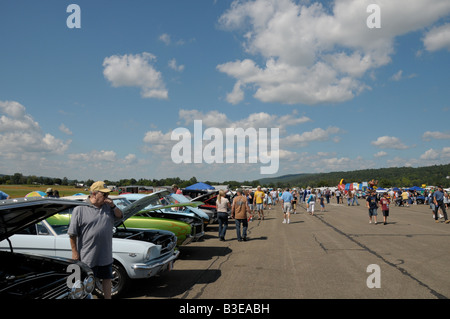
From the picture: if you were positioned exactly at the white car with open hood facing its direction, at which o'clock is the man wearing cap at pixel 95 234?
The man wearing cap is roughly at 2 o'clock from the white car with open hood.

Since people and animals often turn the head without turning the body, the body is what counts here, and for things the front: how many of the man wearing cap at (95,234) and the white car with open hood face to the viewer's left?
0

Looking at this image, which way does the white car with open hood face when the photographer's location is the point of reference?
facing the viewer and to the right of the viewer
